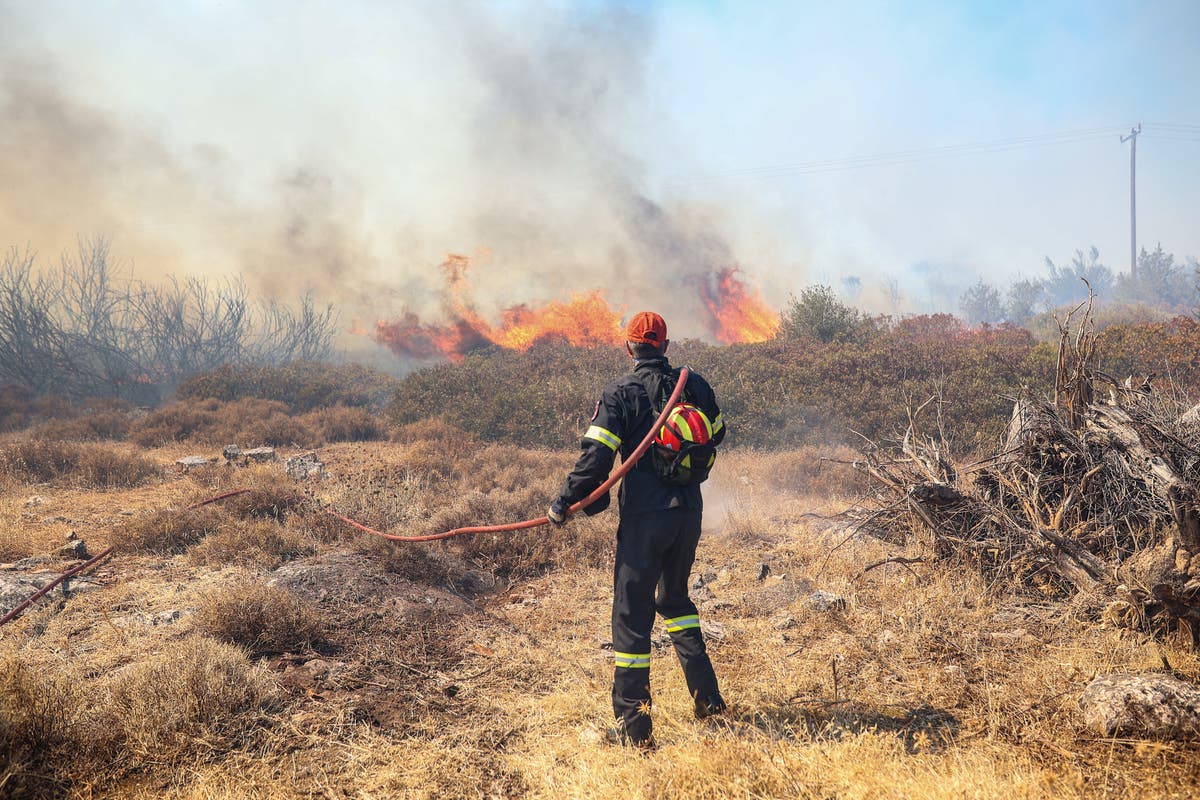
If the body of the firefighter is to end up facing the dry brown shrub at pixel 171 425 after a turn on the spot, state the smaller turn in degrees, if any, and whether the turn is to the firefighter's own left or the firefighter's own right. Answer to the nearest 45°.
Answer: approximately 45° to the firefighter's own left

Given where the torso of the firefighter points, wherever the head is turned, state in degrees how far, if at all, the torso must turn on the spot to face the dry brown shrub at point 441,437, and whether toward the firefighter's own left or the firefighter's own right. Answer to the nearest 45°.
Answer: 0° — they already face it

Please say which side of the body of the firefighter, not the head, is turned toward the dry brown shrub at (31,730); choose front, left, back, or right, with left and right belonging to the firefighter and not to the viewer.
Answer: left

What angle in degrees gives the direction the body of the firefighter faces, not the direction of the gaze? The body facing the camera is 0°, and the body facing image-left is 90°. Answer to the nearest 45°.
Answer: approximately 180°

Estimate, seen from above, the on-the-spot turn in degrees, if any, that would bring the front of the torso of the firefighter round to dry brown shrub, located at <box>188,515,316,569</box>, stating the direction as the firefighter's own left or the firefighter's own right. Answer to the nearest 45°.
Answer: approximately 45° to the firefighter's own left

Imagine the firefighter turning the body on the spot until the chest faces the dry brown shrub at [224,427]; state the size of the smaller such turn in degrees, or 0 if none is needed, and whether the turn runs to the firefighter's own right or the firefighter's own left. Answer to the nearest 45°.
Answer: approximately 45° to the firefighter's own left

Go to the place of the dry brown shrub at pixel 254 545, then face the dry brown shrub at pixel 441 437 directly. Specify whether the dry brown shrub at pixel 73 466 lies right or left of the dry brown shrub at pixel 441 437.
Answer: left

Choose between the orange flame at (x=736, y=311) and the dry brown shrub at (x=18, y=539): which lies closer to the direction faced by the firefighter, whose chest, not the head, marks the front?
the orange flame

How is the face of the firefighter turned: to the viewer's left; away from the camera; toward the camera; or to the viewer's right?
away from the camera
